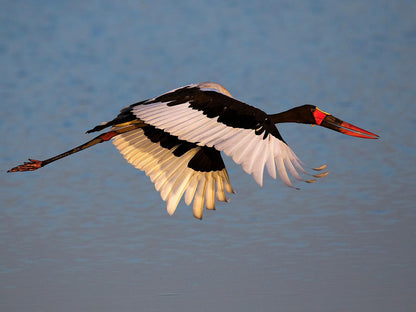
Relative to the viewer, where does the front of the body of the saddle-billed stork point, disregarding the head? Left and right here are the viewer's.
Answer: facing to the right of the viewer
